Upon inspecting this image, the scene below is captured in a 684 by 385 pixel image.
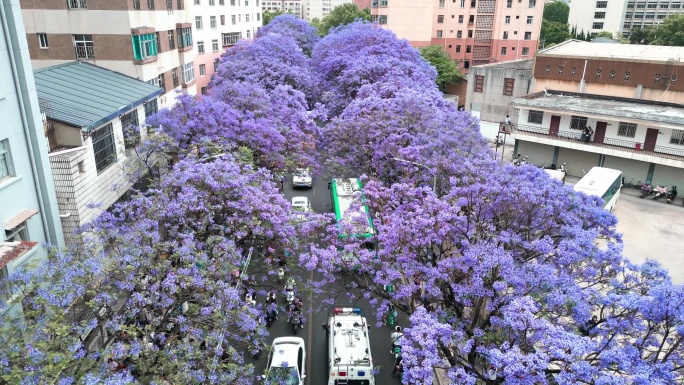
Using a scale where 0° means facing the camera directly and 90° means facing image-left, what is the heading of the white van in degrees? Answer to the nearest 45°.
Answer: approximately 180°

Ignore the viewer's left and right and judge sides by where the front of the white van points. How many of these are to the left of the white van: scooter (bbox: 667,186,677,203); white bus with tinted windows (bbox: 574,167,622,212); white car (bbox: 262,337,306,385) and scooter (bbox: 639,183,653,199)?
1

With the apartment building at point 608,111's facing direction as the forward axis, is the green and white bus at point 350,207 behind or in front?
in front

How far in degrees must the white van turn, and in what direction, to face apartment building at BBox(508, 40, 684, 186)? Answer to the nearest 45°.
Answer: approximately 45° to its right

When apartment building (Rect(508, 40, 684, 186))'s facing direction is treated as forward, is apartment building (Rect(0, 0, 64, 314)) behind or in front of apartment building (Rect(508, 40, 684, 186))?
in front

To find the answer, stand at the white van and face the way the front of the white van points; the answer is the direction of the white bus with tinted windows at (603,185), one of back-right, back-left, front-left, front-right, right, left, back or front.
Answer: front-right

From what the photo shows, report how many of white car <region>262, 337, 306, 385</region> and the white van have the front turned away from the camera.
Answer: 1

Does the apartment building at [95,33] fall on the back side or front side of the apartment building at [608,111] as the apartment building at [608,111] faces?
on the front side

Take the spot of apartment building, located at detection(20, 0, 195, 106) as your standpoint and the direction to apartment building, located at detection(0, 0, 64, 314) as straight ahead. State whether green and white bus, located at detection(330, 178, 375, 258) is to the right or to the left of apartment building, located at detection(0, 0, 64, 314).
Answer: left

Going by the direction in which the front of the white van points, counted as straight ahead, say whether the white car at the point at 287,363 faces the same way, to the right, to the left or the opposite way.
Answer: the opposite way

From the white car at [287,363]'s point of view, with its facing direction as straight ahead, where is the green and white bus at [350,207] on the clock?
The green and white bus is roughly at 7 o'clock from the white car.

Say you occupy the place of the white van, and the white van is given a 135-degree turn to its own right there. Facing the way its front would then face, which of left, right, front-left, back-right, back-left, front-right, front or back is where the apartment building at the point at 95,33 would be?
back

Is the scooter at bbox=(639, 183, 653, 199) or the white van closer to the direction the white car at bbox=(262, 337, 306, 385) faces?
the white van
